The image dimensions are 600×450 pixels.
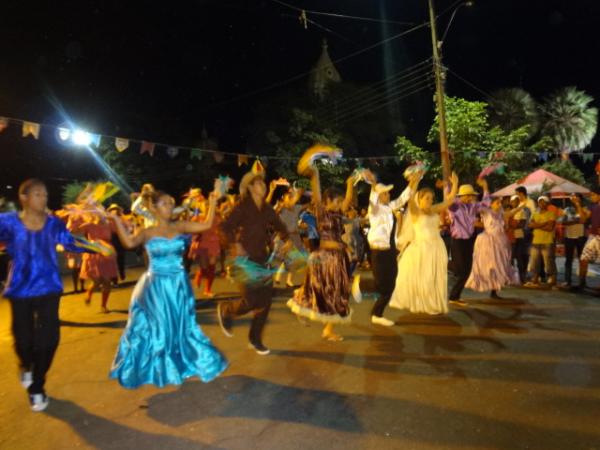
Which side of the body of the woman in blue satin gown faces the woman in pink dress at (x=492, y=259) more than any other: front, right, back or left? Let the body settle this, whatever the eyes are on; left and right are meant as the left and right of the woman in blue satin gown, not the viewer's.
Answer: left

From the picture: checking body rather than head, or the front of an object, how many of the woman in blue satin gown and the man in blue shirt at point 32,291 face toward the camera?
2

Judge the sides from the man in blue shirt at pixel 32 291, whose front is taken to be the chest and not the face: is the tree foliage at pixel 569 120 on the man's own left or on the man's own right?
on the man's own left

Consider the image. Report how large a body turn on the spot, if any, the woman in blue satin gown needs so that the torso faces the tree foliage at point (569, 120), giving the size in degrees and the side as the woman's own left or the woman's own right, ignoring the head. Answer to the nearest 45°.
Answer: approximately 135° to the woman's own left

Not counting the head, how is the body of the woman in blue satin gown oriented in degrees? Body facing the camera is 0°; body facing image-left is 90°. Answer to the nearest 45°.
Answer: approximately 0°

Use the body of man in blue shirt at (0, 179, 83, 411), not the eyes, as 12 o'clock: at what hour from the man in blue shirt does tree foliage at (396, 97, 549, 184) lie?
The tree foliage is roughly at 8 o'clock from the man in blue shirt.

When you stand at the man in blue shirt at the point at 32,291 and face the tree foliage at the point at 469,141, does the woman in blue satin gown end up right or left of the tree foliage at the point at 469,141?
right

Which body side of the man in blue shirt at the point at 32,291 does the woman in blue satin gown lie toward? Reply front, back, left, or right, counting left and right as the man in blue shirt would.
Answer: left
